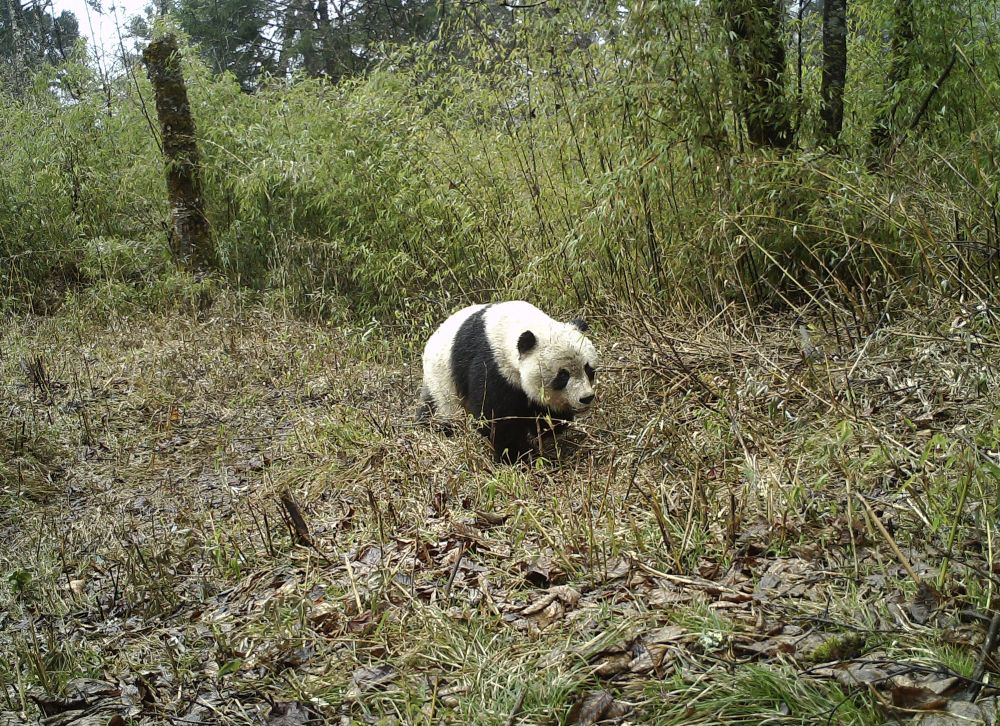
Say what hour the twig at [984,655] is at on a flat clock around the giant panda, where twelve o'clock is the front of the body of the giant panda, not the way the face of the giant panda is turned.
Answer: The twig is roughly at 1 o'clock from the giant panda.

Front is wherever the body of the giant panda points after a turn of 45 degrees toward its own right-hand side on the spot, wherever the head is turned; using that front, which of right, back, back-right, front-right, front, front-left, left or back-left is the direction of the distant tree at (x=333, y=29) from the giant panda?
back

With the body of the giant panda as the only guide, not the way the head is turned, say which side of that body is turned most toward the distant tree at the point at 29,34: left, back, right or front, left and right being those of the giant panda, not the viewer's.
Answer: back

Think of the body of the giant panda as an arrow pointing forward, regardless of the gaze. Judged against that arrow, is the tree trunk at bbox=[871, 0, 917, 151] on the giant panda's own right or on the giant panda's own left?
on the giant panda's own left

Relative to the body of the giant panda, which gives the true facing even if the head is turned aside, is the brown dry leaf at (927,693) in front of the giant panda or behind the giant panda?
in front

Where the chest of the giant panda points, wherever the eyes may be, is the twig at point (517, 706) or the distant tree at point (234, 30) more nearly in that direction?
the twig

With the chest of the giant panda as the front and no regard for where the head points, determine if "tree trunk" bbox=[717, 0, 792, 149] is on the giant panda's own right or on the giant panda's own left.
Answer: on the giant panda's own left

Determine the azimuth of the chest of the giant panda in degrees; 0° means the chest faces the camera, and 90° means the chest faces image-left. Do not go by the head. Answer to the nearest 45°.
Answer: approximately 315°

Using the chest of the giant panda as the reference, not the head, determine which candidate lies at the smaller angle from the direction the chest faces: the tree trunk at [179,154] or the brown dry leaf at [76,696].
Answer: the brown dry leaf

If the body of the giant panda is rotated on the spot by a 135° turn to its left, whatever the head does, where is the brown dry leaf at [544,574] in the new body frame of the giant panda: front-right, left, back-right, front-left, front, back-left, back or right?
back

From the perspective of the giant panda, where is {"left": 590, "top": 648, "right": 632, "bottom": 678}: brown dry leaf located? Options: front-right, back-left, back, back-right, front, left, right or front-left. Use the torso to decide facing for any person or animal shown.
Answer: front-right

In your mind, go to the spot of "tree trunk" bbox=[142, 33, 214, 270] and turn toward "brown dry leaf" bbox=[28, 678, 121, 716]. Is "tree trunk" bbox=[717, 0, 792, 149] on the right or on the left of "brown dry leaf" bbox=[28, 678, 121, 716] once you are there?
left

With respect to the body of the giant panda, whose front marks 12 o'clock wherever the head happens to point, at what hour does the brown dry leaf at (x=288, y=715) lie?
The brown dry leaf is roughly at 2 o'clock from the giant panda.
